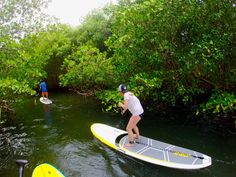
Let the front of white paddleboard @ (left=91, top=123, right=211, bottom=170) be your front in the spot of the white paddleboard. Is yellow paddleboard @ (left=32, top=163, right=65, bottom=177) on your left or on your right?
on your left

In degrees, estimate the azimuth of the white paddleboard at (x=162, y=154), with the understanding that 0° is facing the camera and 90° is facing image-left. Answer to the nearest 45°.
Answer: approximately 135°
